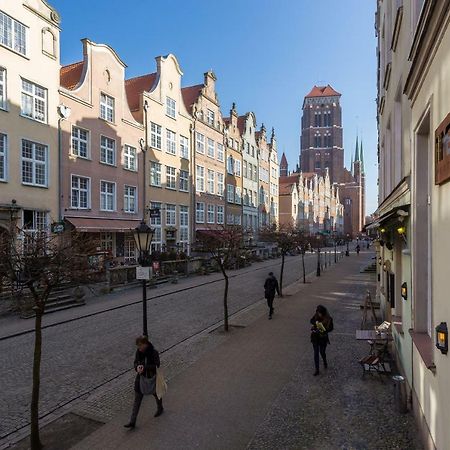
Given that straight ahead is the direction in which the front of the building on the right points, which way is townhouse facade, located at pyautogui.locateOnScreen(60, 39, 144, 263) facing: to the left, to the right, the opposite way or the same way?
the opposite way

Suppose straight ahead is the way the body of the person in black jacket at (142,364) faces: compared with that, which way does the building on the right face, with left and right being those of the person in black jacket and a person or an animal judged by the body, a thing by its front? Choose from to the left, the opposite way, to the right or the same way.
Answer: to the right

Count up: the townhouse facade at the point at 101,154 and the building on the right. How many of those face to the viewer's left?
1

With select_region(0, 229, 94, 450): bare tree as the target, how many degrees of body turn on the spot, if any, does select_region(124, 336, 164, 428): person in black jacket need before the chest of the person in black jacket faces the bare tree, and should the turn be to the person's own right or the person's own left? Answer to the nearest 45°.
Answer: approximately 45° to the person's own right

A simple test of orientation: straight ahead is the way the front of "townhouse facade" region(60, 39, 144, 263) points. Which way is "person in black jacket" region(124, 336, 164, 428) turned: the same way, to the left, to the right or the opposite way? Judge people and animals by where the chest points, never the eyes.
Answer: to the right

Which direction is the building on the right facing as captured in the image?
to the viewer's left

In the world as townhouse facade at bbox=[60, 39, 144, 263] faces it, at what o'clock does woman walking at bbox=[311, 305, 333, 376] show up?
The woman walking is roughly at 1 o'clock from the townhouse facade.

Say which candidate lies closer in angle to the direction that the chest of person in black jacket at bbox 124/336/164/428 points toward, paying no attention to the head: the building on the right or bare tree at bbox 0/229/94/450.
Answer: the bare tree

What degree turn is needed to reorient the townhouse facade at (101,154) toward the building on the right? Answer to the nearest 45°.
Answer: approximately 45° to its right

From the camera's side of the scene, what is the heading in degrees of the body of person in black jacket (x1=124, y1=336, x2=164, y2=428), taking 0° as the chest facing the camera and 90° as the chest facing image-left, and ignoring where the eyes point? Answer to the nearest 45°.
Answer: approximately 45°

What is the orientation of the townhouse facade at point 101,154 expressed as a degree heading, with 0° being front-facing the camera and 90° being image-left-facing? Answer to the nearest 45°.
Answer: approximately 315°

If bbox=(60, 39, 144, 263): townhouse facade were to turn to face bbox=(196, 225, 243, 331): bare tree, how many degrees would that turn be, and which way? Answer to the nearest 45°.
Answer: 0° — it already faces it
